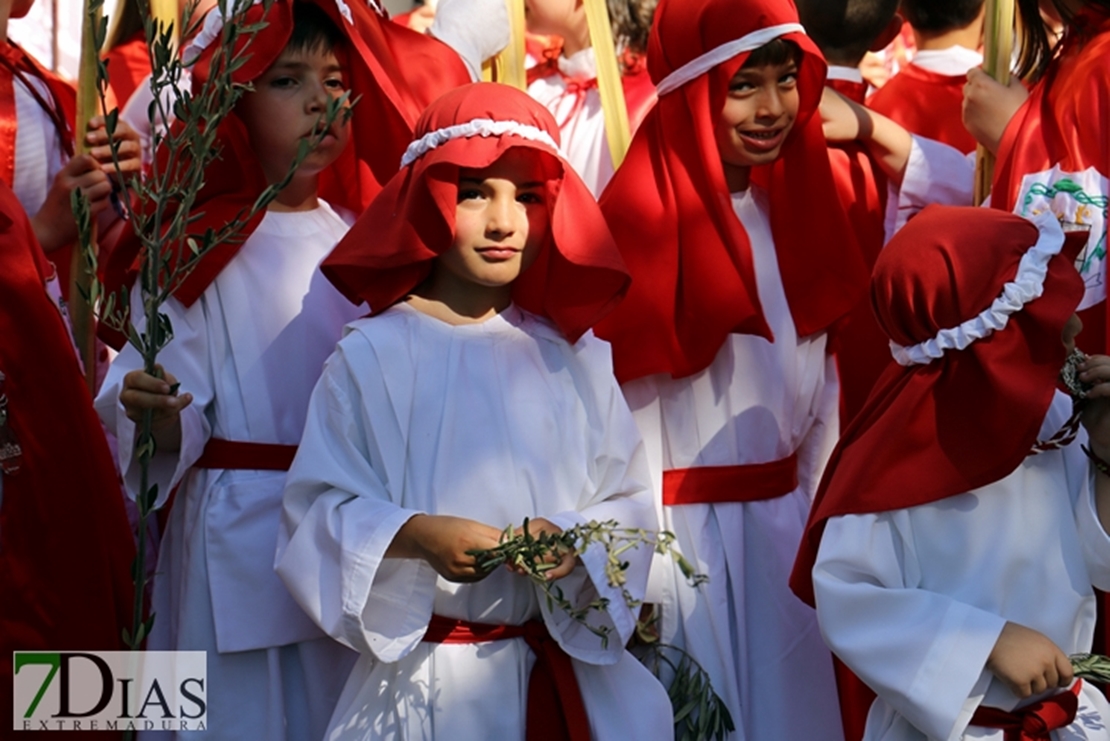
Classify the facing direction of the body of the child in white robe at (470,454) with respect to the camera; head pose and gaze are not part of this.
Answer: toward the camera

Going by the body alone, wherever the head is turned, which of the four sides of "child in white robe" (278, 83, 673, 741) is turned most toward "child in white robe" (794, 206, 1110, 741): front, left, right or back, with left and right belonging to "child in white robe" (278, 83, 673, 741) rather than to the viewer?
left

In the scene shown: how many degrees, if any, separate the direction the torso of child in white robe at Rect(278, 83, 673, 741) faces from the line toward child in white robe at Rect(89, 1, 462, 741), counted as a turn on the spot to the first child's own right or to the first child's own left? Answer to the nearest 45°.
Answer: approximately 135° to the first child's own right

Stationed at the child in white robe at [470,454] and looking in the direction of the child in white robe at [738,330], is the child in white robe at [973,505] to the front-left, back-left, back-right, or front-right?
front-right

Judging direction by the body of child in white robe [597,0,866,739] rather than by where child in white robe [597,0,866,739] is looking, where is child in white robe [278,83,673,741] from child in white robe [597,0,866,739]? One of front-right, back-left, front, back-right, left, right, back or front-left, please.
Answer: right

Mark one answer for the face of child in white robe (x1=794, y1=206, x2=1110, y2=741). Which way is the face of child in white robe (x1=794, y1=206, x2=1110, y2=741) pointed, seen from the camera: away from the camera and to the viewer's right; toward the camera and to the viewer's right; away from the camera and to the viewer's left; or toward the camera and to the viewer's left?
away from the camera and to the viewer's right

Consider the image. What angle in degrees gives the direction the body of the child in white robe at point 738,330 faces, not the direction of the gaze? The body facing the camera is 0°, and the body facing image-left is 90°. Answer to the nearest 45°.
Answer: approximately 315°

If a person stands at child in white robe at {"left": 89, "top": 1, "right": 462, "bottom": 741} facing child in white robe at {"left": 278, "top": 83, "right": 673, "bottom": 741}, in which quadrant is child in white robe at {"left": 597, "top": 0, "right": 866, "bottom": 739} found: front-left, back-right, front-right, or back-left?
front-left

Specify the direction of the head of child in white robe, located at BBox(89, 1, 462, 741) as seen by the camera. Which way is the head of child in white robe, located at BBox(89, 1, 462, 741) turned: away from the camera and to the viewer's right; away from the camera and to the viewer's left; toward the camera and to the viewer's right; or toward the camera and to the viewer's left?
toward the camera and to the viewer's right

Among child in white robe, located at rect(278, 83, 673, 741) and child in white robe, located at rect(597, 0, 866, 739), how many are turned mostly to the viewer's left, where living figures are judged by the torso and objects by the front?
0
